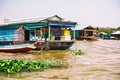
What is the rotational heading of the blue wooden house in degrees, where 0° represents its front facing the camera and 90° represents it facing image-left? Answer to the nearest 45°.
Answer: approximately 315°
